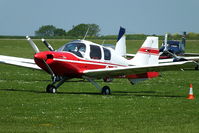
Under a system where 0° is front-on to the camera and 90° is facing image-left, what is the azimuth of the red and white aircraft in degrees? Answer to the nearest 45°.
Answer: approximately 45°
